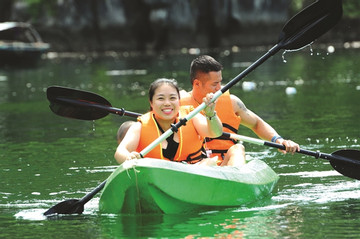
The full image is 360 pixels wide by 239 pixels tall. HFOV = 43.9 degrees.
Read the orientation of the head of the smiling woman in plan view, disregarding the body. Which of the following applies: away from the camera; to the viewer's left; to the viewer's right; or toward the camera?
toward the camera

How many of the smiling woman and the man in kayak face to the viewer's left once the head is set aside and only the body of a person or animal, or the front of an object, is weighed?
0

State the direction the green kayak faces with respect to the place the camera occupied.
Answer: facing the viewer and to the left of the viewer

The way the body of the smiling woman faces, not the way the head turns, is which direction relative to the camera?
toward the camera
